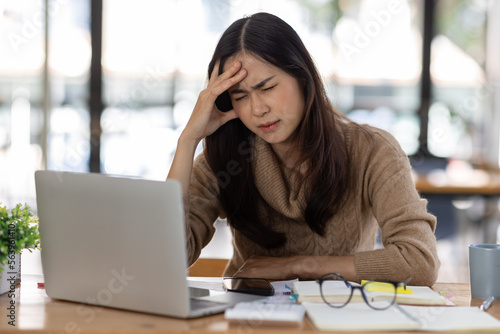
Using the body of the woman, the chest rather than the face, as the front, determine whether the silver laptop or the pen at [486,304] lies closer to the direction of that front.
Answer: the silver laptop

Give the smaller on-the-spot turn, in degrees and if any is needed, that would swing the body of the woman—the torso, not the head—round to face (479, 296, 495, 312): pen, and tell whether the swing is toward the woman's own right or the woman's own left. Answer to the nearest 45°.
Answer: approximately 90° to the woman's own left

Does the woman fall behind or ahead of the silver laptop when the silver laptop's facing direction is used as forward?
ahead

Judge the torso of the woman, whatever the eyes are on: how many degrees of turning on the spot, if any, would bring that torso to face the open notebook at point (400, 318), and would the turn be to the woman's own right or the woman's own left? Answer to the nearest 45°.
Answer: approximately 45° to the woman's own left

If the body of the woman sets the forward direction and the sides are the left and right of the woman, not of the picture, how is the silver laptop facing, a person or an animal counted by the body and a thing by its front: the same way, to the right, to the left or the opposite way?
the opposite way

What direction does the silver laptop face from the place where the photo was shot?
facing away from the viewer and to the right of the viewer

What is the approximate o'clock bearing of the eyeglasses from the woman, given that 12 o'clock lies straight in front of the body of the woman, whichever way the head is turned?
The eyeglasses is roughly at 10 o'clock from the woman.

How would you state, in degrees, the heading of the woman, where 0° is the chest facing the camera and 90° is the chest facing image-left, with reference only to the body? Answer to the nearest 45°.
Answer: approximately 45°
